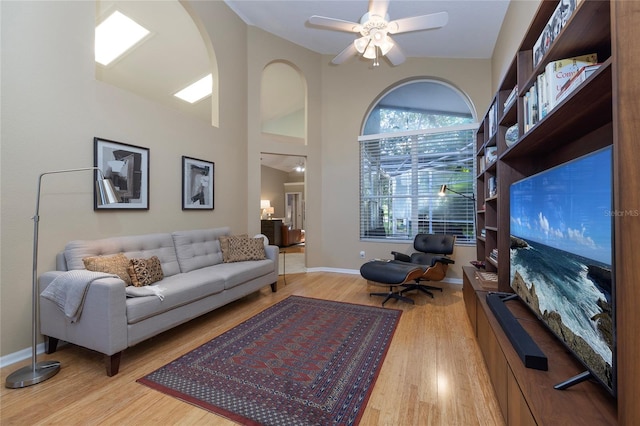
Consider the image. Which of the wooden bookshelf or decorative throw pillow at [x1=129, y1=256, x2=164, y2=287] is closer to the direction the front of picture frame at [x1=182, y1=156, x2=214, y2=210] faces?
the wooden bookshelf

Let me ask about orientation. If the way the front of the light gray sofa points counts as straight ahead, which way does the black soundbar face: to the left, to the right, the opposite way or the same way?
the opposite way

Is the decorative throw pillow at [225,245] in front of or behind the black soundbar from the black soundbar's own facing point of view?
in front

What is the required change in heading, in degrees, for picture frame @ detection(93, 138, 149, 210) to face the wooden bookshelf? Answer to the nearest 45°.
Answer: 0° — it already faces it

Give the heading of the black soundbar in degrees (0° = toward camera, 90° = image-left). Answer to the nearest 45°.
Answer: approximately 90°

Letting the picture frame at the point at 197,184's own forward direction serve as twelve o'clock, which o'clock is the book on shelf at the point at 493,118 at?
The book on shelf is roughly at 12 o'clock from the picture frame.

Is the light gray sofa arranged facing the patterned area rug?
yes

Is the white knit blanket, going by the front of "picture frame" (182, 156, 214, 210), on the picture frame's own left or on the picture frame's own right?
on the picture frame's own right

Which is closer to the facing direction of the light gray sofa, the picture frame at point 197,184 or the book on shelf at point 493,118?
the book on shelf

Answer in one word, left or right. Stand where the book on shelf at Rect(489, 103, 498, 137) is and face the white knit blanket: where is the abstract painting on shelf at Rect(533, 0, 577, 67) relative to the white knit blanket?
left
